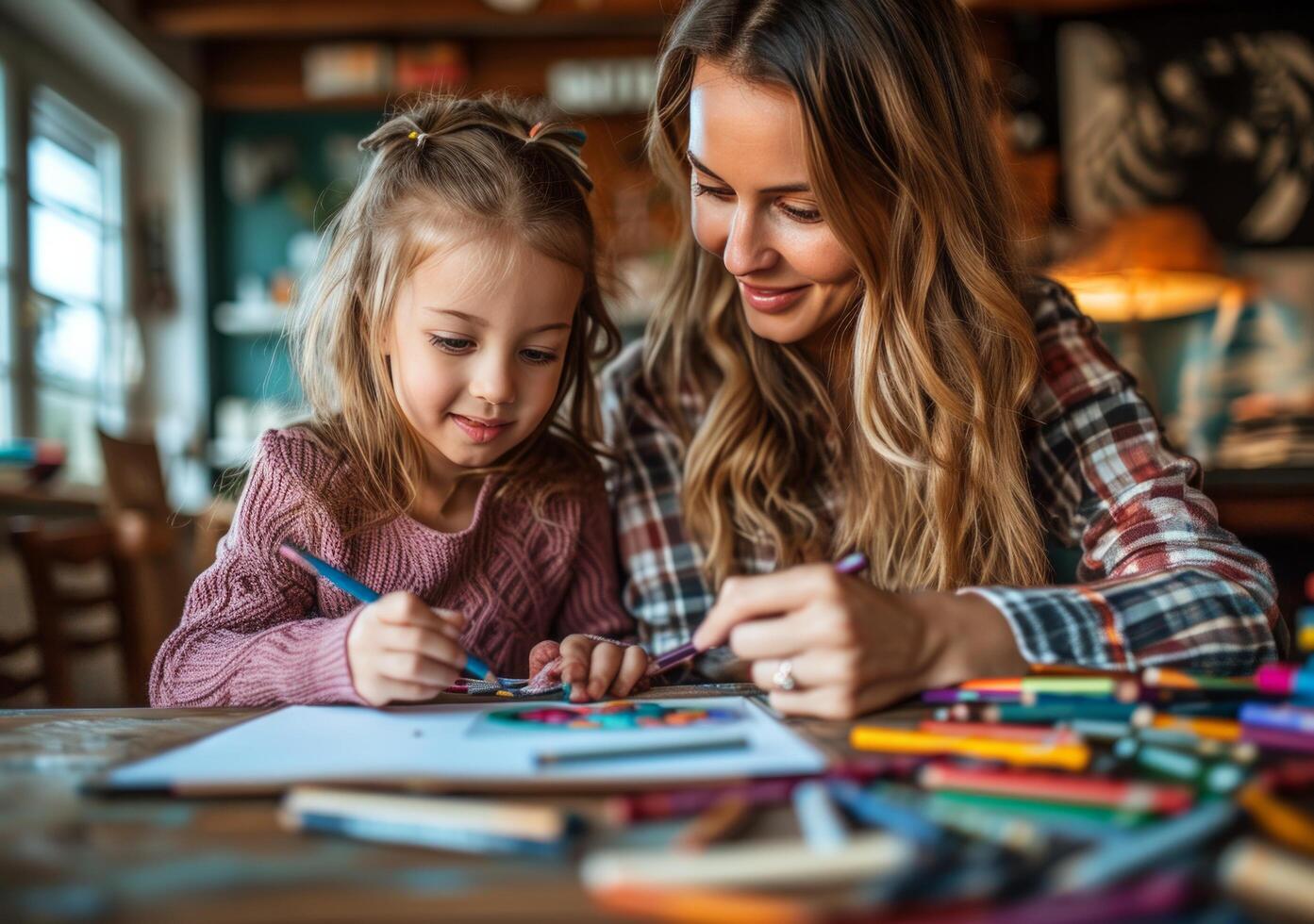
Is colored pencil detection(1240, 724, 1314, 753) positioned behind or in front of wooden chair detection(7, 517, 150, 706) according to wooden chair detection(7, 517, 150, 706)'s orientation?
behind

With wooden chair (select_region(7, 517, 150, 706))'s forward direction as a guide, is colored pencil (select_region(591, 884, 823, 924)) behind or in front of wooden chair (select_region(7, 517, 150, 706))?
behind

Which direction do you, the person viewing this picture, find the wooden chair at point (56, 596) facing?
facing away from the viewer and to the left of the viewer
